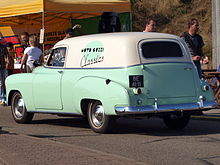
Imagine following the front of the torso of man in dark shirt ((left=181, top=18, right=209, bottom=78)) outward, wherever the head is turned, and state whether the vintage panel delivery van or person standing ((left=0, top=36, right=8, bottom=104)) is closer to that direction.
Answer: the vintage panel delivery van

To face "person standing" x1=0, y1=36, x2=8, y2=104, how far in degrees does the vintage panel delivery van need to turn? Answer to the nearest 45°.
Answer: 0° — it already faces them

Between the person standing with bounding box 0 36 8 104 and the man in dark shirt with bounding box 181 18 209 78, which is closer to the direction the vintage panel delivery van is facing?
the person standing

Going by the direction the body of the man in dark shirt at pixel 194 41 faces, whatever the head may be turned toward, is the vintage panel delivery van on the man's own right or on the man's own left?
on the man's own right

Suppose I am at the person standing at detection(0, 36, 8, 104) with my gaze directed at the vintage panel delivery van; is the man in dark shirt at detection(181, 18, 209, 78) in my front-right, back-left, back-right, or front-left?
front-left

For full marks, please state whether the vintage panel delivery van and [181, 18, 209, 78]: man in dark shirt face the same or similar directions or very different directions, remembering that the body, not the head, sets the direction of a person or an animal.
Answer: very different directions

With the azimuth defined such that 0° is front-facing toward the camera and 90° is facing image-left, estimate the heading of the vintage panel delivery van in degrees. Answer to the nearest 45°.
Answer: approximately 135°

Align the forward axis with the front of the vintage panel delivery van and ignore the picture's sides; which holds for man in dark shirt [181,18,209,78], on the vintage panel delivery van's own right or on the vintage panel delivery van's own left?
on the vintage panel delivery van's own right
